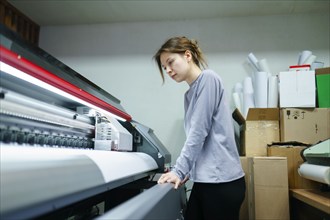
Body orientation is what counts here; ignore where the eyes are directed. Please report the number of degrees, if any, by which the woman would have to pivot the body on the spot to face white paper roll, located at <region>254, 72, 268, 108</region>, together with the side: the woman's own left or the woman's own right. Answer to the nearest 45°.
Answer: approximately 90° to the woman's own right

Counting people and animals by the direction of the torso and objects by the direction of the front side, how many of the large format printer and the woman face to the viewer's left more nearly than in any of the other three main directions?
1

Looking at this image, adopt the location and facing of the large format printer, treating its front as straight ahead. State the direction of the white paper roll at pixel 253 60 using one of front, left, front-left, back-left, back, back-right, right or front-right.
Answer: left

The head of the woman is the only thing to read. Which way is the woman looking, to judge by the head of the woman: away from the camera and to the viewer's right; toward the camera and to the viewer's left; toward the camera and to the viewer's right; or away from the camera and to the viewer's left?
toward the camera and to the viewer's left

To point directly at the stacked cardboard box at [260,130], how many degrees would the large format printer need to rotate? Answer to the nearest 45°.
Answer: approximately 90° to its left

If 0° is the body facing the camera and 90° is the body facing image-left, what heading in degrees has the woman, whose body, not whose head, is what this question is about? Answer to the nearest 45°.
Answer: approximately 90°

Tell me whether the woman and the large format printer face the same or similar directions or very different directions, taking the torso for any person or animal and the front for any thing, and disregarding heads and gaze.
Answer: very different directions

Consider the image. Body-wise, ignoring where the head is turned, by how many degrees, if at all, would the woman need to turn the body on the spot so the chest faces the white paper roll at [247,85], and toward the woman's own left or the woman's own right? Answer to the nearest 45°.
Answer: approximately 90° to the woman's own right

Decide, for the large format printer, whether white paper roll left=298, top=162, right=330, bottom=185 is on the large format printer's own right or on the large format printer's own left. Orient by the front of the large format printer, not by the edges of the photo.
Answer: on the large format printer's own left

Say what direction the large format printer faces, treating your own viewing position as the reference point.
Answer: facing the viewer and to the right of the viewer

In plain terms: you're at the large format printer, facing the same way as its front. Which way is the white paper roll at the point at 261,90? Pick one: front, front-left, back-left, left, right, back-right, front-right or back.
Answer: left

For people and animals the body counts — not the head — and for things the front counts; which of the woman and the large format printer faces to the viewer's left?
the woman
